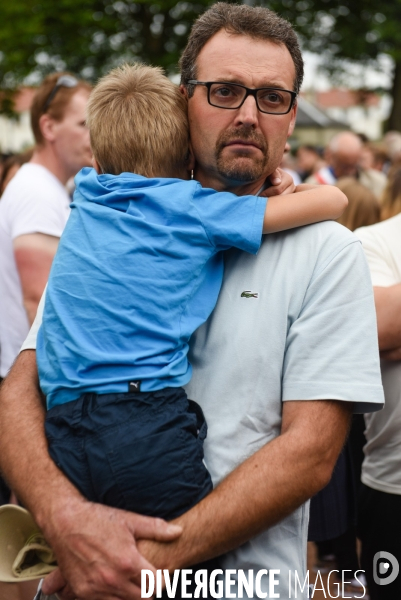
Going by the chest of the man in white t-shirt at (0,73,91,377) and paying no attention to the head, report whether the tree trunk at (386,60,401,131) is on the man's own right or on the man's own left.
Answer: on the man's own left

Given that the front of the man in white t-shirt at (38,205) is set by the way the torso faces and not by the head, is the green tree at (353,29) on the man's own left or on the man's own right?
on the man's own left

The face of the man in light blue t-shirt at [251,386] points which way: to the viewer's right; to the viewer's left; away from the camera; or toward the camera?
toward the camera

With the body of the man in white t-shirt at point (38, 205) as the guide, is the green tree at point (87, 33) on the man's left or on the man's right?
on the man's left
